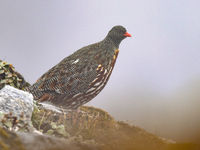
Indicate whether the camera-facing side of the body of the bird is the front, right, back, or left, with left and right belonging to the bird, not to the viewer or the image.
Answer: right

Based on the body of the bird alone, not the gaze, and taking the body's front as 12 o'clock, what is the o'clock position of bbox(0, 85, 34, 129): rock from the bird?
The rock is roughly at 6 o'clock from the bird.

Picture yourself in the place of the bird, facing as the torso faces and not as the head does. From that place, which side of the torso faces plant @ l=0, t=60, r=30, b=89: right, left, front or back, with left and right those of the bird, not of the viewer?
back

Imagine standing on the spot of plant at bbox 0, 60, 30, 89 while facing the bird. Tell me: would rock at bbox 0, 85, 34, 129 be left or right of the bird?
right
